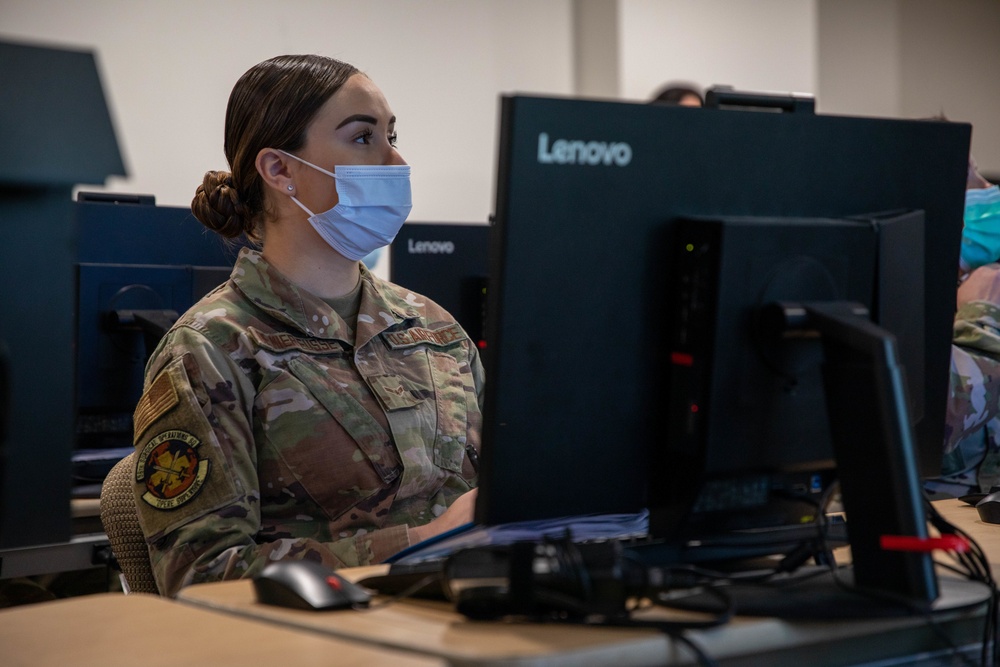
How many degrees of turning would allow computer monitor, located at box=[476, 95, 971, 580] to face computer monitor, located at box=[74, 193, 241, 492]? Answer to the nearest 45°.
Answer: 0° — it already faces it

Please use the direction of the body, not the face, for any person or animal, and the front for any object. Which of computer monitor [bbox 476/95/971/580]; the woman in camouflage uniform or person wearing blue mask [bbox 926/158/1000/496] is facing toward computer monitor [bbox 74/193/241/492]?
computer monitor [bbox 476/95/971/580]

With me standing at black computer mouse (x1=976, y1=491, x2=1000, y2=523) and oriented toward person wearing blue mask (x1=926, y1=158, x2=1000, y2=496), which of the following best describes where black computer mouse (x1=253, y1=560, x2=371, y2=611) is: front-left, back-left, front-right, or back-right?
back-left

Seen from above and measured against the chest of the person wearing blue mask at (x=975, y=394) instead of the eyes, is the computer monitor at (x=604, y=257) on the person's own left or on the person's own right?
on the person's own right

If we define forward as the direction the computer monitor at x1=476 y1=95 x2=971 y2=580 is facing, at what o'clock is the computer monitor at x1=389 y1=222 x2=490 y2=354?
the computer monitor at x1=389 y1=222 x2=490 y2=354 is roughly at 1 o'clock from the computer monitor at x1=476 y1=95 x2=971 y2=580.

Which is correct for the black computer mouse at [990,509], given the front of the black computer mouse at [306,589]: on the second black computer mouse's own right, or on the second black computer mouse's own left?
on the second black computer mouse's own left

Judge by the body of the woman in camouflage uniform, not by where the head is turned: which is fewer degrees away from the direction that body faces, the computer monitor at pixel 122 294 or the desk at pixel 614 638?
the desk

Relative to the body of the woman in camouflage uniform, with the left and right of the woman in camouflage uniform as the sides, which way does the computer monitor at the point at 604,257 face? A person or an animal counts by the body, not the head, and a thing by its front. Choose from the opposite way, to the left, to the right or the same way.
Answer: the opposite way
